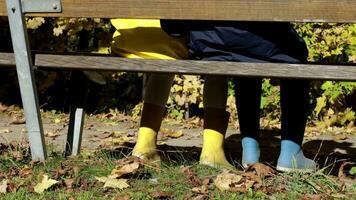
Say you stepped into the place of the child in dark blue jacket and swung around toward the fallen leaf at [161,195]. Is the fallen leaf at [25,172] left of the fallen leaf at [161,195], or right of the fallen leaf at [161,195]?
right

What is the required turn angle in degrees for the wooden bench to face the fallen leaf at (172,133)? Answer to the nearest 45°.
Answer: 0° — it already faces it
